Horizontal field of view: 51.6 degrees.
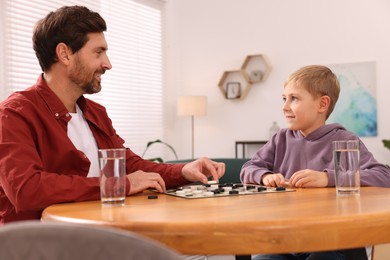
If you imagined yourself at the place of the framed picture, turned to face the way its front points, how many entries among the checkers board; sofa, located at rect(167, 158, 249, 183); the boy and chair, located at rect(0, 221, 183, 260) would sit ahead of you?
4

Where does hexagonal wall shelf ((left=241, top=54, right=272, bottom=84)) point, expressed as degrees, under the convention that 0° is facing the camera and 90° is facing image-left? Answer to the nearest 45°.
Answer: approximately 0°

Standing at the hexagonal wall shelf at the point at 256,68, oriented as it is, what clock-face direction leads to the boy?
The boy is roughly at 12 o'clock from the hexagonal wall shelf.

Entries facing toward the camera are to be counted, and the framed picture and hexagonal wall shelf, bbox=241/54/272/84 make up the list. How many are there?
2

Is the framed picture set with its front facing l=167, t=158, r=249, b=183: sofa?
yes

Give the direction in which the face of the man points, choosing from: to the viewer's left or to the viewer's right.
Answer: to the viewer's right

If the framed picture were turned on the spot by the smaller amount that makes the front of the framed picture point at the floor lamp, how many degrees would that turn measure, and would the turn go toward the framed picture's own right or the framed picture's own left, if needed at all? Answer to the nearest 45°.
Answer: approximately 45° to the framed picture's own right

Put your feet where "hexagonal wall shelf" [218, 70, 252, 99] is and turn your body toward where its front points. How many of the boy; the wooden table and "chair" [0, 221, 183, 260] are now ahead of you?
3

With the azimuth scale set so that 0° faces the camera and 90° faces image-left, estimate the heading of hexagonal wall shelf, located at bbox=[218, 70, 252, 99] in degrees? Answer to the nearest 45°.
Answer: approximately 0°

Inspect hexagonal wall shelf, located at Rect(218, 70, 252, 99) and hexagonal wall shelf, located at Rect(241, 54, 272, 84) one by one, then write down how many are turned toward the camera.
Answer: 2
